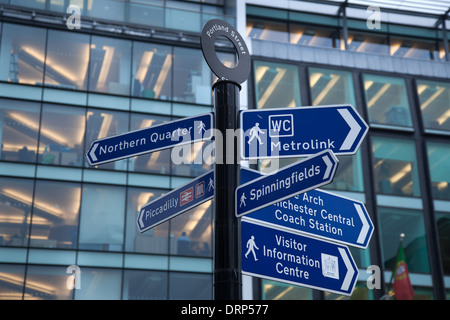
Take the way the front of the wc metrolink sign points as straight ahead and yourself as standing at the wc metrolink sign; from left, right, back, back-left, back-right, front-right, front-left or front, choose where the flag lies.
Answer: back

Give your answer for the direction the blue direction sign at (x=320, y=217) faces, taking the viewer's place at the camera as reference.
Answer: facing the viewer and to the right of the viewer

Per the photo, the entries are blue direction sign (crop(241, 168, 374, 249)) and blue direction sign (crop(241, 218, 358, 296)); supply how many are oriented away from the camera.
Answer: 0

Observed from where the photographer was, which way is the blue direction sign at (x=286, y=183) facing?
facing the viewer and to the left of the viewer

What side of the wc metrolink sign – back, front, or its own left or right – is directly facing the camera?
front

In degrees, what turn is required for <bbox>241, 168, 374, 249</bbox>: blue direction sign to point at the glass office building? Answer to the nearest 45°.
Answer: approximately 135° to its left

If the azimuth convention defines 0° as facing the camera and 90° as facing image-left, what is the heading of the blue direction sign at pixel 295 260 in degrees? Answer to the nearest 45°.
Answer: approximately 315°

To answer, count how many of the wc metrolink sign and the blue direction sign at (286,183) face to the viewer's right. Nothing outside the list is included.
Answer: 0
